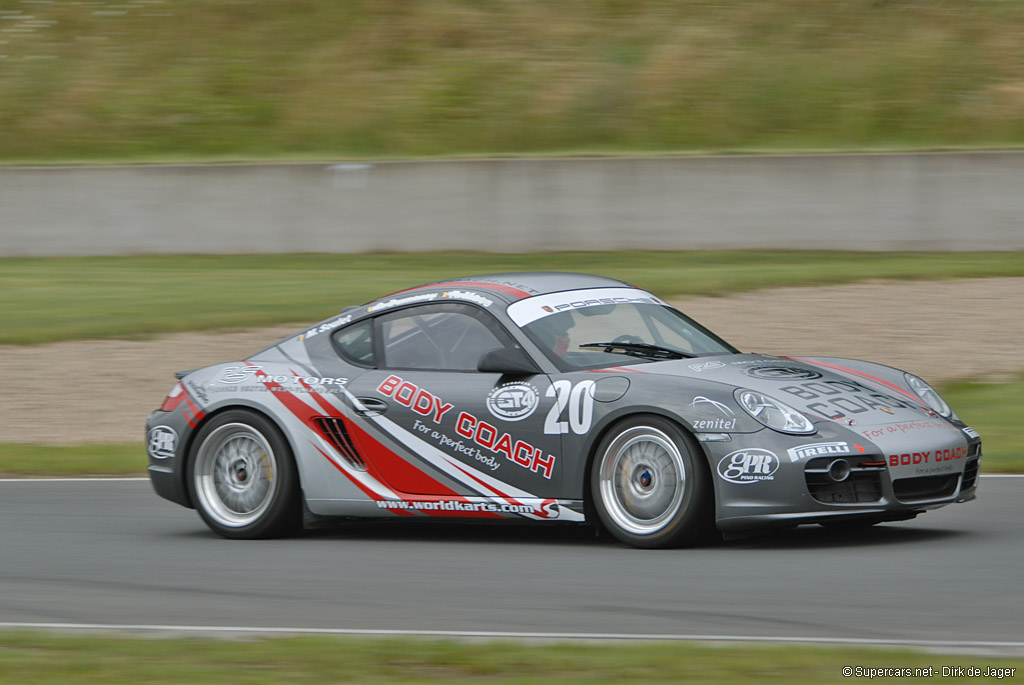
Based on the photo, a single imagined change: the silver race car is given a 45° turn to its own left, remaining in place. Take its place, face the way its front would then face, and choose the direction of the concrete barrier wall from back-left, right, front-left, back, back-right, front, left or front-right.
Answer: left
